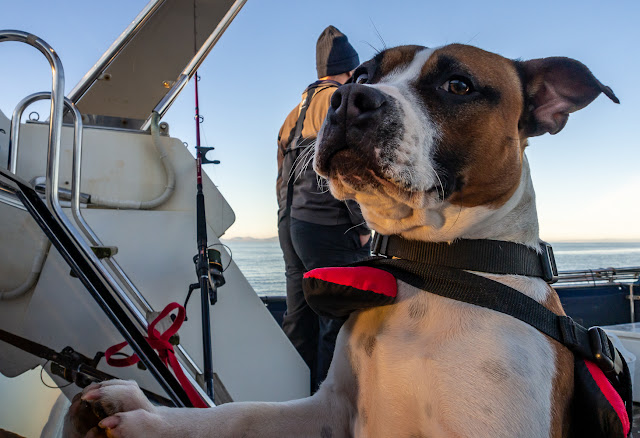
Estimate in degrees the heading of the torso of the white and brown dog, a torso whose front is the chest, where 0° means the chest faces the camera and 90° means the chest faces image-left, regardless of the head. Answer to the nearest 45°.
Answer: approximately 45°

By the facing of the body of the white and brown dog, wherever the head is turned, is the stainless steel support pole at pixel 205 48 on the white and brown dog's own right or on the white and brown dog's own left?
on the white and brown dog's own right

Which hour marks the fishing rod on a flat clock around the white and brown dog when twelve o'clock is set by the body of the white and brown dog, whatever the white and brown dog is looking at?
The fishing rod is roughly at 3 o'clock from the white and brown dog.

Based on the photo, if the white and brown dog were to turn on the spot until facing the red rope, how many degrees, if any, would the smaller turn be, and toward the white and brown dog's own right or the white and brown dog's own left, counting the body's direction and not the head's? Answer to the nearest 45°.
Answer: approximately 45° to the white and brown dog's own right

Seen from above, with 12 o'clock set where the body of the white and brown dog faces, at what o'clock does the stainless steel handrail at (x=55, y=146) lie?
The stainless steel handrail is roughly at 2 o'clock from the white and brown dog.

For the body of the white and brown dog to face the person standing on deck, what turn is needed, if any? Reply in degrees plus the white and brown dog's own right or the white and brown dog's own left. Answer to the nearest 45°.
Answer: approximately 135° to the white and brown dog's own right

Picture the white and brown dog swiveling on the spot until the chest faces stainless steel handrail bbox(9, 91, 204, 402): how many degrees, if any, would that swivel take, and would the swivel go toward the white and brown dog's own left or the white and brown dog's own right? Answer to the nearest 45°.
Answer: approximately 90° to the white and brown dog's own right

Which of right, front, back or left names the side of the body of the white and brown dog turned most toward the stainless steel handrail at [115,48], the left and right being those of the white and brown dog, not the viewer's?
right
